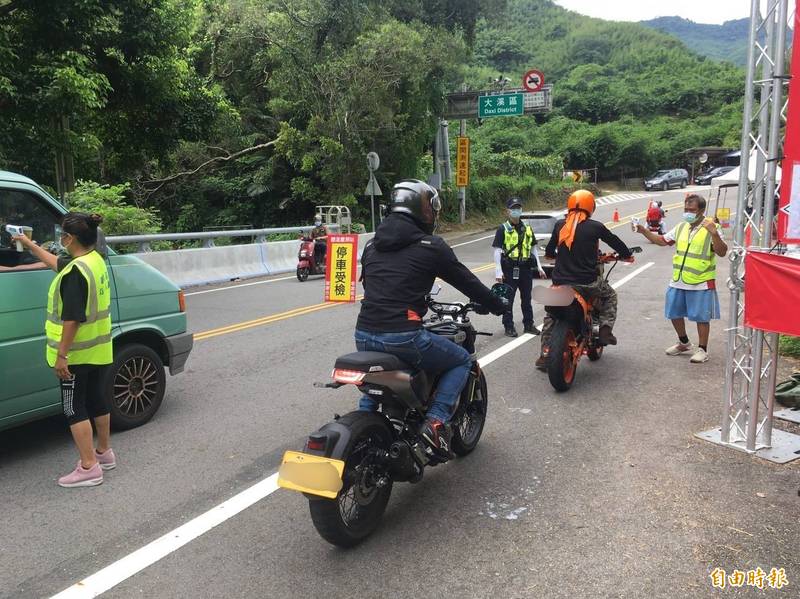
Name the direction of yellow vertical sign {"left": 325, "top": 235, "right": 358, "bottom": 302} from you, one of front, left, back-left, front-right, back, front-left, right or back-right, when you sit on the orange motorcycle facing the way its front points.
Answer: left

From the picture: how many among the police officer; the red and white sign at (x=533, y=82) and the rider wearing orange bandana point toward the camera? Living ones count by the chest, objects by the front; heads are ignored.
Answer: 2

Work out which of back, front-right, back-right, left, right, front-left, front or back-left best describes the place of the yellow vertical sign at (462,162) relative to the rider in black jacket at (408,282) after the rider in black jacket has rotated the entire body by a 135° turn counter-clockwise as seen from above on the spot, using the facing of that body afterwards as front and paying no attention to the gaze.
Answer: right

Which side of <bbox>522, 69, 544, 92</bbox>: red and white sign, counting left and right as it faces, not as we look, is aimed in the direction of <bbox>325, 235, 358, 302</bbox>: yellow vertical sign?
front

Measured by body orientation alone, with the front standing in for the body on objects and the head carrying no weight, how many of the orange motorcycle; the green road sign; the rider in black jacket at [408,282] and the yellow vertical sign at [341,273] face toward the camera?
2

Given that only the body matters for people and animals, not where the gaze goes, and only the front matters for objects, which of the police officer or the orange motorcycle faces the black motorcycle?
the police officer

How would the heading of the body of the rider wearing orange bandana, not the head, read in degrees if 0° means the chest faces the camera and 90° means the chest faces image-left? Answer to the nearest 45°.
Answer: approximately 225°

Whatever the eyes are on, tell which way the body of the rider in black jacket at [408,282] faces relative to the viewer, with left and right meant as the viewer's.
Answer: facing away from the viewer and to the right of the viewer

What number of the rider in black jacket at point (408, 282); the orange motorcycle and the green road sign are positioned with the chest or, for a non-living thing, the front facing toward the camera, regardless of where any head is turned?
1

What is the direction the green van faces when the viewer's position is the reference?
facing away from the viewer and to the right of the viewer

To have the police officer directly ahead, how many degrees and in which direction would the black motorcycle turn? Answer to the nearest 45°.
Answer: approximately 45° to its left

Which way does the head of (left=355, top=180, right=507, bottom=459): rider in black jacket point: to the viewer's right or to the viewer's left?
to the viewer's right

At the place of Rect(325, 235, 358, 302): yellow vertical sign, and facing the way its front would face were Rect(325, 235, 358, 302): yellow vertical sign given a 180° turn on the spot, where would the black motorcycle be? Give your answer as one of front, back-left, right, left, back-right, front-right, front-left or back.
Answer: back
